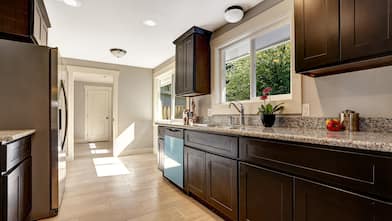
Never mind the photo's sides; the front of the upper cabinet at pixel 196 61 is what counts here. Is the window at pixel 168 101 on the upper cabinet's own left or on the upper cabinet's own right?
on the upper cabinet's own right

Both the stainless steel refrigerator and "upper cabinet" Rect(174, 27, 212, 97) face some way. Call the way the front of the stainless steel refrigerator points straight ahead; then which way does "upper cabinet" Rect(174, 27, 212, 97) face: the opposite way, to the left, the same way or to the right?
the opposite way

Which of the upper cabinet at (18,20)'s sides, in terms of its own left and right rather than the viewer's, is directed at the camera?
right

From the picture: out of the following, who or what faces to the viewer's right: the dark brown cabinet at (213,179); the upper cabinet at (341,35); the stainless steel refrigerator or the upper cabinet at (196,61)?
the stainless steel refrigerator

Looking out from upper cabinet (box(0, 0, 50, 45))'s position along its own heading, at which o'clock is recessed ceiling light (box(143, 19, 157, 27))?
The recessed ceiling light is roughly at 12 o'clock from the upper cabinet.

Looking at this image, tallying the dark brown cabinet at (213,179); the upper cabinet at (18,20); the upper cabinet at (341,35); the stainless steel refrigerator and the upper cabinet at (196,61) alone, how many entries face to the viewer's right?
2

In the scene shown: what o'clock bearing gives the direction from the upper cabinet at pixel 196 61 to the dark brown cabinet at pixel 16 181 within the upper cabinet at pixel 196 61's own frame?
The dark brown cabinet is roughly at 12 o'clock from the upper cabinet.

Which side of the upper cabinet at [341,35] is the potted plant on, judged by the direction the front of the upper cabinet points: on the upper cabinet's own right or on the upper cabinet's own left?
on the upper cabinet's own right

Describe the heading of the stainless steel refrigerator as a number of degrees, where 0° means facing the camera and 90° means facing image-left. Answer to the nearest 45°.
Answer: approximately 270°

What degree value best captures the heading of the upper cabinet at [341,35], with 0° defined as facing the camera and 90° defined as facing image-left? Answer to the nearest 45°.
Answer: approximately 45°
